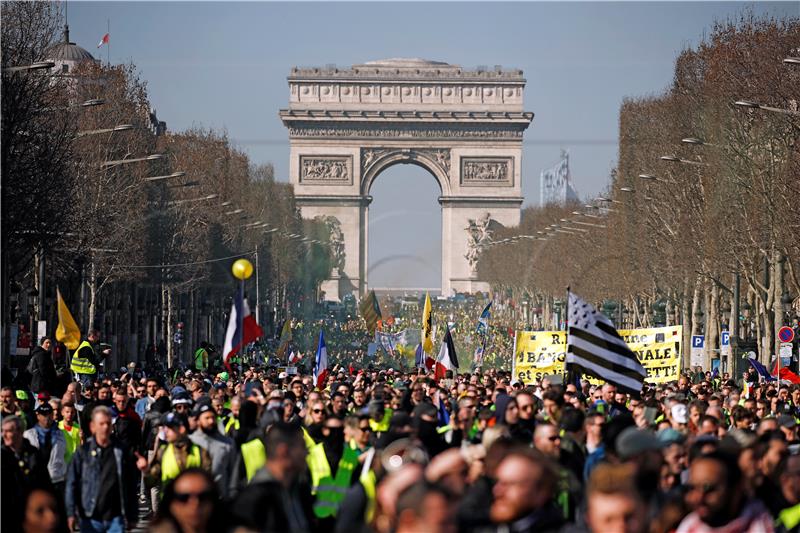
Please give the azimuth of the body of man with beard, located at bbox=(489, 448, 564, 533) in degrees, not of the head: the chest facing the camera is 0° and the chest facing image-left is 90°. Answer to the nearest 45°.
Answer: approximately 45°

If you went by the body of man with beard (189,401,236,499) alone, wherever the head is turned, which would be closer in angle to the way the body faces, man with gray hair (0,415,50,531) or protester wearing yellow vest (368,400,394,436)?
the man with gray hair

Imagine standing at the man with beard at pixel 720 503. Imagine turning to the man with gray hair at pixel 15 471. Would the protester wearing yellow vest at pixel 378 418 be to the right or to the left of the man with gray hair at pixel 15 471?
right

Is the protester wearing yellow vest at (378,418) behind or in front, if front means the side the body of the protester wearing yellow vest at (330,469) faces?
behind

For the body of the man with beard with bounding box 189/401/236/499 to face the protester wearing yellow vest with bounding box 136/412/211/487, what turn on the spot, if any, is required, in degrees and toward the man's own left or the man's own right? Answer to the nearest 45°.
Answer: approximately 45° to the man's own right

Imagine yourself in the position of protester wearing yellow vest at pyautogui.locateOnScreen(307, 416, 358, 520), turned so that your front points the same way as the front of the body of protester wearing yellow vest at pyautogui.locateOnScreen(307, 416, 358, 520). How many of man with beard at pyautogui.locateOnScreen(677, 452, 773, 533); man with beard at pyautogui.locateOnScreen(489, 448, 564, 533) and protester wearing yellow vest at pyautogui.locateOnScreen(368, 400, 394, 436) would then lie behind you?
1

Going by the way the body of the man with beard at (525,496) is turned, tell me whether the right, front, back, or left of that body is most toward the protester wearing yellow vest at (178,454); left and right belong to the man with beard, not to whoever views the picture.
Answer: right

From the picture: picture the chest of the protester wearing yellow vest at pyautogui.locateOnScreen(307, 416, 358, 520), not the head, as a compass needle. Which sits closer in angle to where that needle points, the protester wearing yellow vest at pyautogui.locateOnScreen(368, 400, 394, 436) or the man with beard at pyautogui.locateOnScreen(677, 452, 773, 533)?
the man with beard
